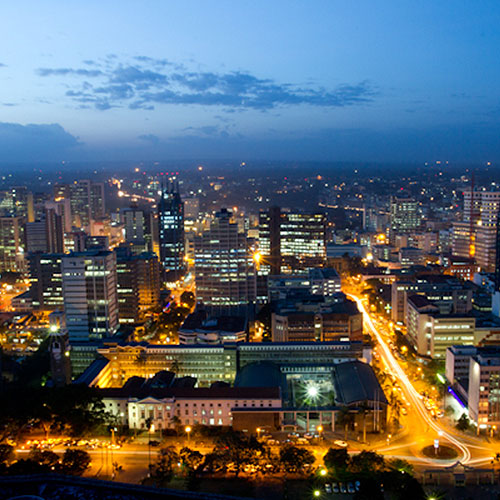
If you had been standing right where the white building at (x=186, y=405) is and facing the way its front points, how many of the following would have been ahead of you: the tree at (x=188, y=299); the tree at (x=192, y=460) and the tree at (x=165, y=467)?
2

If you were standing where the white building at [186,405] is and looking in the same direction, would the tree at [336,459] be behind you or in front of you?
in front

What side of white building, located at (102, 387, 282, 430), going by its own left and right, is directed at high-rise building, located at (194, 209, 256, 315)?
back

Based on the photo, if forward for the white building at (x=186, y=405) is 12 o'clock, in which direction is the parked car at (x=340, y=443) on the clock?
The parked car is roughly at 10 o'clock from the white building.

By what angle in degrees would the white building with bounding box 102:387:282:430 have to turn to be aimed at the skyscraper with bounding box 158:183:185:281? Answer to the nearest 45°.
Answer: approximately 180°

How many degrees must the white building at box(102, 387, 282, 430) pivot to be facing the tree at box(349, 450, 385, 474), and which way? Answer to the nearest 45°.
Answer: approximately 45° to its left

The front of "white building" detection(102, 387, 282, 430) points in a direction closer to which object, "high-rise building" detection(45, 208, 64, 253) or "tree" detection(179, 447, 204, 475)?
the tree

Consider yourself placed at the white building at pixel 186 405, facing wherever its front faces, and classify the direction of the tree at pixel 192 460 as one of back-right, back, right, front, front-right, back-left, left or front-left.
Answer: front

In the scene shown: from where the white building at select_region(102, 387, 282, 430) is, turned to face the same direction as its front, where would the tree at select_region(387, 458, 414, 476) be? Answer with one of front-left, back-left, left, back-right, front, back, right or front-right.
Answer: front-left

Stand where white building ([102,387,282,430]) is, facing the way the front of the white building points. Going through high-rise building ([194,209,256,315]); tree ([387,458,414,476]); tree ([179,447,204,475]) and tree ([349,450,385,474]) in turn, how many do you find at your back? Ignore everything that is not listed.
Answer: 1

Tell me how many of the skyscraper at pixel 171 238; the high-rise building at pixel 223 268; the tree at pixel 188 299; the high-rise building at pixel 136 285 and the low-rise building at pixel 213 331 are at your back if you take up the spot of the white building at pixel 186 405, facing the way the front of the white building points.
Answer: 5

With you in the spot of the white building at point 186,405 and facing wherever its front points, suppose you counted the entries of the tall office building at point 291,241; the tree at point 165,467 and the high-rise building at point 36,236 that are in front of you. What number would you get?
1

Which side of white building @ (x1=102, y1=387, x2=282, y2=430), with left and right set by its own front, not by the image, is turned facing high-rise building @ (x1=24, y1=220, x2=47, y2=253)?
back

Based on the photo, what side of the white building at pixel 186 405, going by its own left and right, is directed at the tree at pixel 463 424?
left

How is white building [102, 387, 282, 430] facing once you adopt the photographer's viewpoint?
facing the viewer

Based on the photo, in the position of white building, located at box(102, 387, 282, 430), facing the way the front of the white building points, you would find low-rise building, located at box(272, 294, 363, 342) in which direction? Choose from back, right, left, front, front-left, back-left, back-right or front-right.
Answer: back-left

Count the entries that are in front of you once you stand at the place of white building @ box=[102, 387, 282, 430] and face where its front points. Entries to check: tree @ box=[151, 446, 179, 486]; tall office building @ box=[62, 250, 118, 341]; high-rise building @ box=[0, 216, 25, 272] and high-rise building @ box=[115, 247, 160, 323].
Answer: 1

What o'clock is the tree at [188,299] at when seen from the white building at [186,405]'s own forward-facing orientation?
The tree is roughly at 6 o'clock from the white building.

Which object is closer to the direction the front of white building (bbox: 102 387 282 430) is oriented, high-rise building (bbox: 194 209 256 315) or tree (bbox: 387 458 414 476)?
the tree
